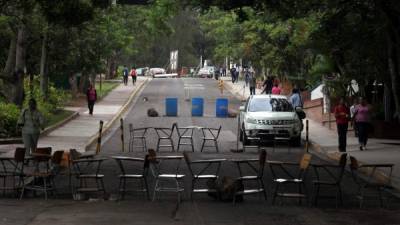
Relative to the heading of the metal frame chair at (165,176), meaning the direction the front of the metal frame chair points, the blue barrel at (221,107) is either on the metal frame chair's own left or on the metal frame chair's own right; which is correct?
on the metal frame chair's own left

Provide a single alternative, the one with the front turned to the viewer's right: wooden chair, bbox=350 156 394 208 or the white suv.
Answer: the wooden chair
